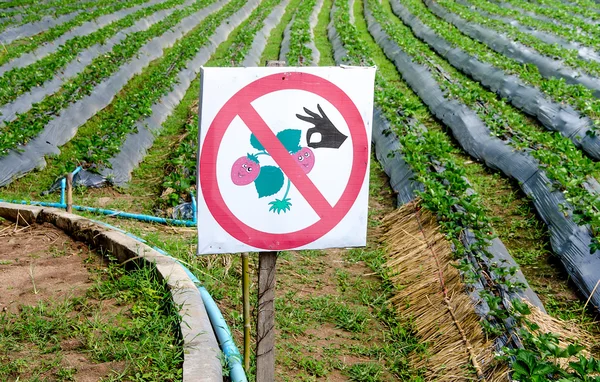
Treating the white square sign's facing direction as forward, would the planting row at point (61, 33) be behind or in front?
behind

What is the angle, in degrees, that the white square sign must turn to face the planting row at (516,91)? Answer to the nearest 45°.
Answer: approximately 135° to its left

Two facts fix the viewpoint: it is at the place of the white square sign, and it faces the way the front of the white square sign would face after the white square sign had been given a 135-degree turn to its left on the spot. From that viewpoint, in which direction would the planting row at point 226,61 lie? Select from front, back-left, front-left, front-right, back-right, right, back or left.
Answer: front-left

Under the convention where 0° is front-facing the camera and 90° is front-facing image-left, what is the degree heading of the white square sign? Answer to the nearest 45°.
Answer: approximately 0°

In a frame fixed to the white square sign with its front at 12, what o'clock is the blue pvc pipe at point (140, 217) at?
The blue pvc pipe is roughly at 5 o'clock from the white square sign.

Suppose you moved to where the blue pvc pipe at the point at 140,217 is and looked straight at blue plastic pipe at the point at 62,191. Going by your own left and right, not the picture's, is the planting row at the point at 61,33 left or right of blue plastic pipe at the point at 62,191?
right

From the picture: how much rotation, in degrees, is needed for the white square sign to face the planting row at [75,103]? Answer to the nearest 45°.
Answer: approximately 135° to its right
